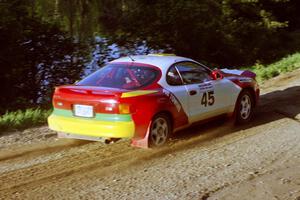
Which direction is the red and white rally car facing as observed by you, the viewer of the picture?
facing away from the viewer and to the right of the viewer
